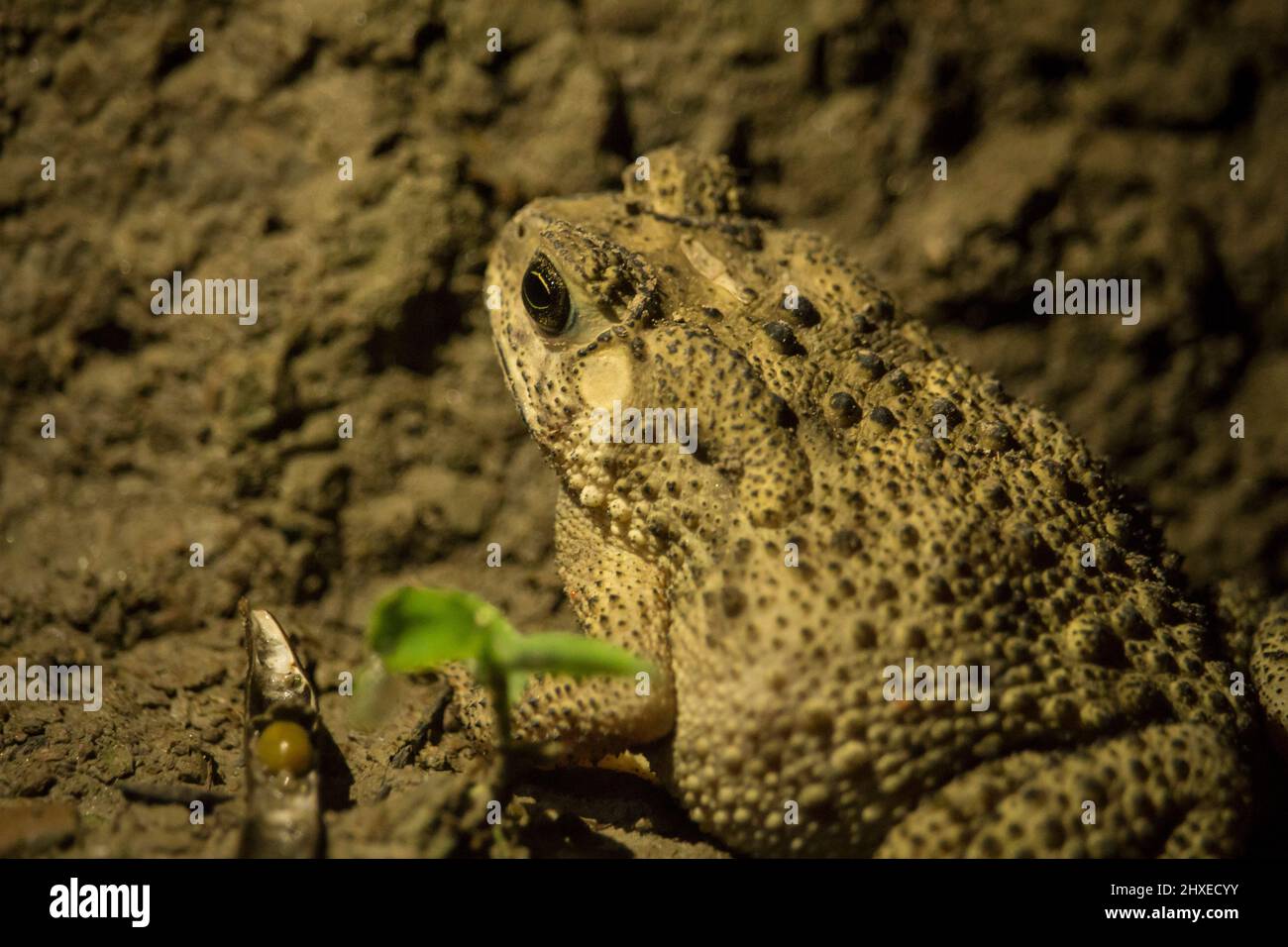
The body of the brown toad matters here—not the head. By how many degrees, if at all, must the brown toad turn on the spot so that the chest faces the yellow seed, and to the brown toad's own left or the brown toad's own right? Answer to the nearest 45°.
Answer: approximately 45° to the brown toad's own left

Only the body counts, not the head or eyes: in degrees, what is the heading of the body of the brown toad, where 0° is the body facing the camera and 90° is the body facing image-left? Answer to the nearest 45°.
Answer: approximately 135°

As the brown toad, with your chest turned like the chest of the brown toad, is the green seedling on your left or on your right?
on your left
